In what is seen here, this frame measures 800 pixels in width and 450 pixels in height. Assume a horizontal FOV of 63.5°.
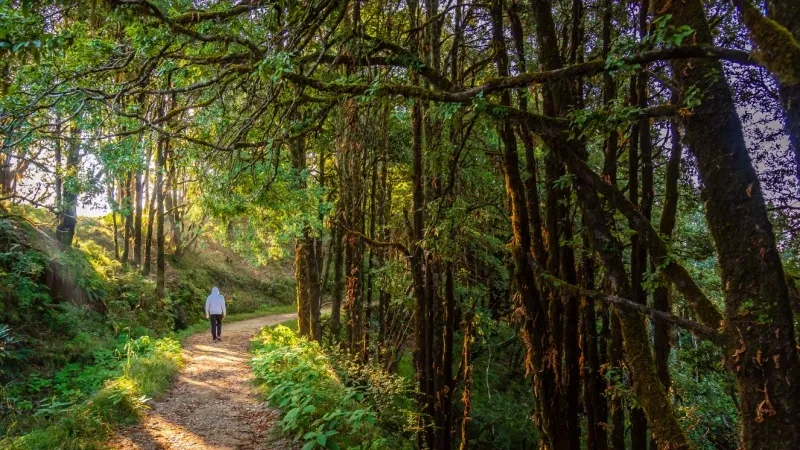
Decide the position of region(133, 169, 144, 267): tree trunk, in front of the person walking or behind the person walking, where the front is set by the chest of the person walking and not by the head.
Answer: in front

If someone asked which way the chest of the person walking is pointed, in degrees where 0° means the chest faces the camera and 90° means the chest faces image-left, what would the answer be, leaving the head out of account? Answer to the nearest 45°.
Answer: approximately 180°

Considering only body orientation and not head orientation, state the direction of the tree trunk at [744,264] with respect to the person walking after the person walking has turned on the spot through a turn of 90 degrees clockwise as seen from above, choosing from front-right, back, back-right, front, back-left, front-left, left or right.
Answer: right

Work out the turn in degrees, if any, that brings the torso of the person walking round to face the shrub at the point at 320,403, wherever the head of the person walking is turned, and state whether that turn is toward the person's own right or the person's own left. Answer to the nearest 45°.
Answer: approximately 180°

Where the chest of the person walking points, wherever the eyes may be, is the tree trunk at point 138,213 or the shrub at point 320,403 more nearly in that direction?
the tree trunk
